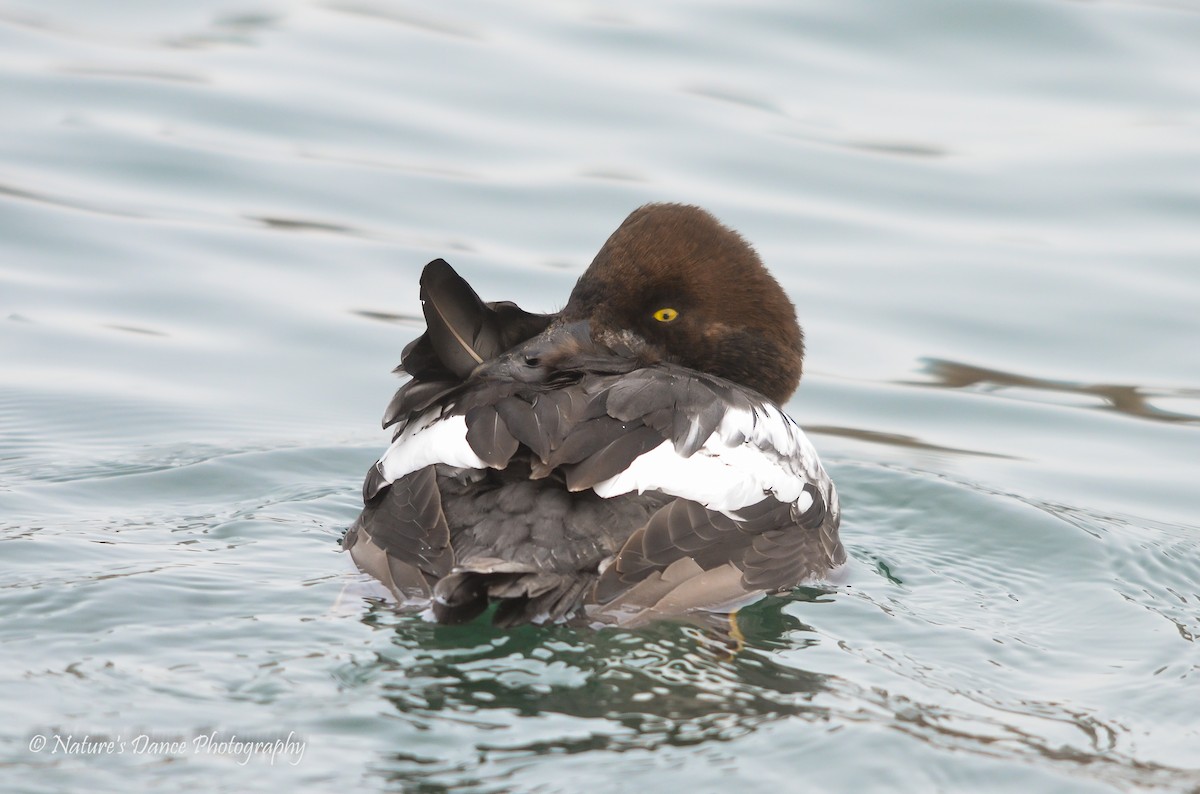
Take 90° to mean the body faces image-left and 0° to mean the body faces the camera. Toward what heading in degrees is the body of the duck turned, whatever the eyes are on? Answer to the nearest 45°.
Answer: approximately 225°
